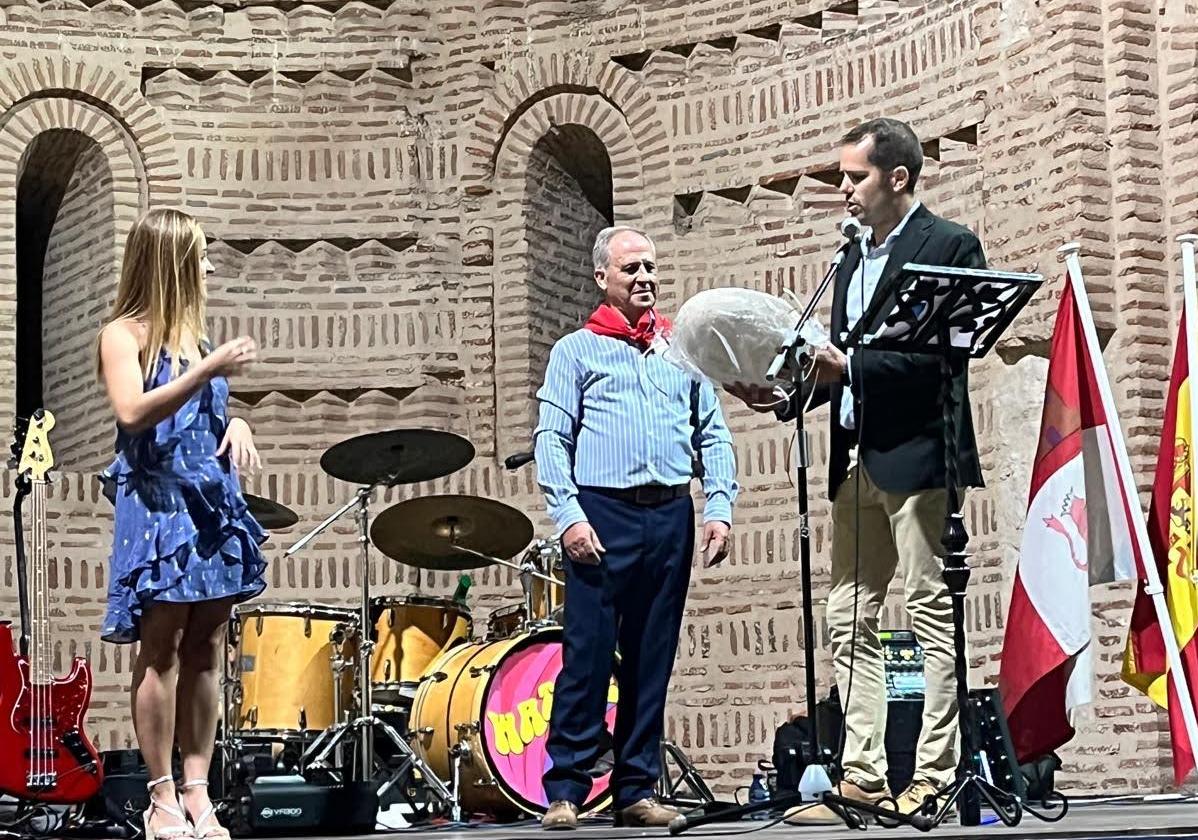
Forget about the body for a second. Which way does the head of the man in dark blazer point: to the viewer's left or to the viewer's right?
to the viewer's left

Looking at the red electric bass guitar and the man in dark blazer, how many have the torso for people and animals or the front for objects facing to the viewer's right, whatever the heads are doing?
0

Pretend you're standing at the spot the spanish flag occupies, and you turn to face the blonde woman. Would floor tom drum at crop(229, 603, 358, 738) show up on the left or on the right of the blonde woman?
right

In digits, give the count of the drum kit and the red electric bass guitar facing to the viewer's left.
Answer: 0

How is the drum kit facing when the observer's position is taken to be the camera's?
facing the viewer and to the right of the viewer

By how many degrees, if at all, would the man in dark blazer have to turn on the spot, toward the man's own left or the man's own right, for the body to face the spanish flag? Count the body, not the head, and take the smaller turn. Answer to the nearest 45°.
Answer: approximately 180°

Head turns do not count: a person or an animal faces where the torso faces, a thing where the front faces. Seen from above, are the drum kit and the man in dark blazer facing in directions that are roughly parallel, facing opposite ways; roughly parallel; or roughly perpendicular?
roughly perpendicular

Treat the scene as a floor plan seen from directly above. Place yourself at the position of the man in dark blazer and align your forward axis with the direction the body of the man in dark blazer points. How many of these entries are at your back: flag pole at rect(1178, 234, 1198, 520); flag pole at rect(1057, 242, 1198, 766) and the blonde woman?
2

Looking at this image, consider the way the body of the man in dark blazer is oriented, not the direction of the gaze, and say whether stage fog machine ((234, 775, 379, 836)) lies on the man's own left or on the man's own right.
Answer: on the man's own right

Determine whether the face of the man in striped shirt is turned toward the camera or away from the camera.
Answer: toward the camera

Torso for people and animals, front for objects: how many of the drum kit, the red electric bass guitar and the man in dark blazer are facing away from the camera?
0

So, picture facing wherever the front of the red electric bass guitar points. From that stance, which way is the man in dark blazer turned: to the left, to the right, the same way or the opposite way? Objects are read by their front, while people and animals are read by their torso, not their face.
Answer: to the right

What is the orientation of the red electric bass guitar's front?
toward the camera

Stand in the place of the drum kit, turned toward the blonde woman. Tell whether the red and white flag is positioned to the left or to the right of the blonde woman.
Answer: left
